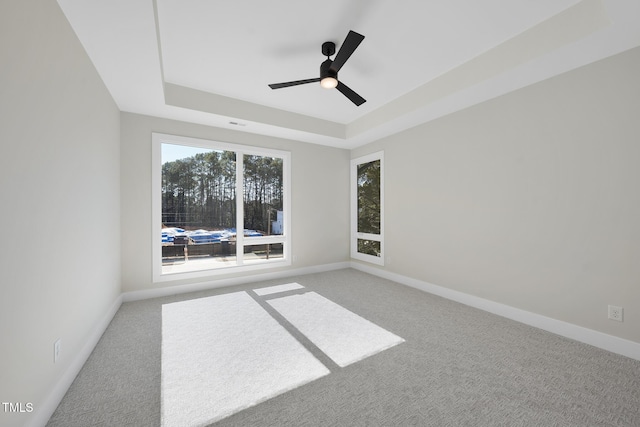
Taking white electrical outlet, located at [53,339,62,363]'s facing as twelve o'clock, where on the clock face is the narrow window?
The narrow window is roughly at 12 o'clock from the white electrical outlet.

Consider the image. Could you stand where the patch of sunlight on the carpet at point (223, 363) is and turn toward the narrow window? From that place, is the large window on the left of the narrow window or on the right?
left

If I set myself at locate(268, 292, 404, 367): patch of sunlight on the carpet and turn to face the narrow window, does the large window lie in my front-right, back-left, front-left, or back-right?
front-left

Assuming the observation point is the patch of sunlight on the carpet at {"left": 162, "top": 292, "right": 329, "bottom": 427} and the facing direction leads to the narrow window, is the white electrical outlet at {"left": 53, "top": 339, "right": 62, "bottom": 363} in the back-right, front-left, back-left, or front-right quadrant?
back-left

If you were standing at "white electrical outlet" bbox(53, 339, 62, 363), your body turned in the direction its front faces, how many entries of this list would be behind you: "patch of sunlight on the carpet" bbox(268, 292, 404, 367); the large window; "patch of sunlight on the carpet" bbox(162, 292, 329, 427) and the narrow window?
0

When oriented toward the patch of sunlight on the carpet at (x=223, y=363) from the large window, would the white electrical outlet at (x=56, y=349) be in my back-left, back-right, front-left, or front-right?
front-right

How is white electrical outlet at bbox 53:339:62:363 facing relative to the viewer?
to the viewer's right

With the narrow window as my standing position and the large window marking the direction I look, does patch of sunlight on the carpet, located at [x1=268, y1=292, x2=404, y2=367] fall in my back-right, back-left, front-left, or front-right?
front-left

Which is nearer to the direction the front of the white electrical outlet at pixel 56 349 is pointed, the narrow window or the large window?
the narrow window

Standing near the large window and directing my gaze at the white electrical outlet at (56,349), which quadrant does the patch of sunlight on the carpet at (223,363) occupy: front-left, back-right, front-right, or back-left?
front-left

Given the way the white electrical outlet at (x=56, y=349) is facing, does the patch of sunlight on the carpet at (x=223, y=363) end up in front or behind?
in front

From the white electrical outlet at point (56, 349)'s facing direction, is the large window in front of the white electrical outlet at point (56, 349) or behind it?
in front
